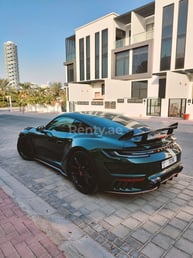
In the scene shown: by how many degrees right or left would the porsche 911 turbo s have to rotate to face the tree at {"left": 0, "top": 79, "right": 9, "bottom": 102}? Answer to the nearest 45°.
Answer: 0° — it already faces it

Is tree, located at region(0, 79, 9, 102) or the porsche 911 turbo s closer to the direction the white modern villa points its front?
the porsche 911 turbo s

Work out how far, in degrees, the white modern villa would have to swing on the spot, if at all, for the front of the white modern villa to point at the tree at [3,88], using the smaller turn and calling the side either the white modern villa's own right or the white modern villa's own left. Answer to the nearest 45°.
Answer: approximately 90° to the white modern villa's own right

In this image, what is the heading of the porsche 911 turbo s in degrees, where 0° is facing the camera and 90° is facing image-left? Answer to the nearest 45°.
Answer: approximately 135°

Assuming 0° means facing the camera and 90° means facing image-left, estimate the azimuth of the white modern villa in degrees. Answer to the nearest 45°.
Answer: approximately 45°

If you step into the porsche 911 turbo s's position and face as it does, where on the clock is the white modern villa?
The white modern villa is roughly at 2 o'clock from the porsche 911 turbo s.

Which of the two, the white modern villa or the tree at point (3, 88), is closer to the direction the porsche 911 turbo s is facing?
the tree

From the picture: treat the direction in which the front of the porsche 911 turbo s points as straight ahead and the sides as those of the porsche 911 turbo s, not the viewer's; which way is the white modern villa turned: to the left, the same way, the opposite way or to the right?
to the left
